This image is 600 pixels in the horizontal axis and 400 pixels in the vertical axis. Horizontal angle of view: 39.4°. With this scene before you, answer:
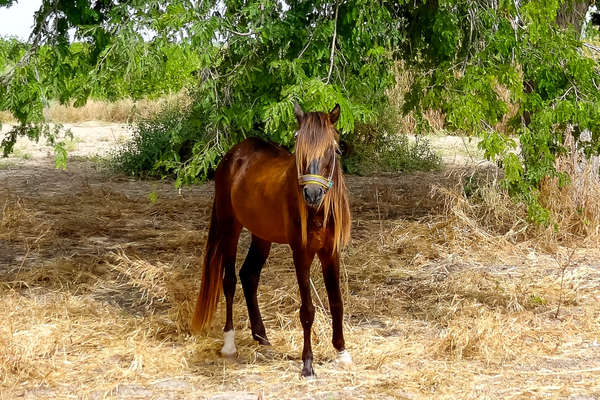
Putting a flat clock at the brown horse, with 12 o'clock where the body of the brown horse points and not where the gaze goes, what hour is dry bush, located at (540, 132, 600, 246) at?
The dry bush is roughly at 9 o'clock from the brown horse.

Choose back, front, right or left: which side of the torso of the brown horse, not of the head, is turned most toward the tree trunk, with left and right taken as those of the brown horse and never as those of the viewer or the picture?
left

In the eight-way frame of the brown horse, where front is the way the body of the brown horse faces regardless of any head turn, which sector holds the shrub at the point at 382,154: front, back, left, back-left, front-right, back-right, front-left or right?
back-left

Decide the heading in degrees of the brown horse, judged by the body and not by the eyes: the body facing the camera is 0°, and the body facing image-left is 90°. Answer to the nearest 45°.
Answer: approximately 315°
